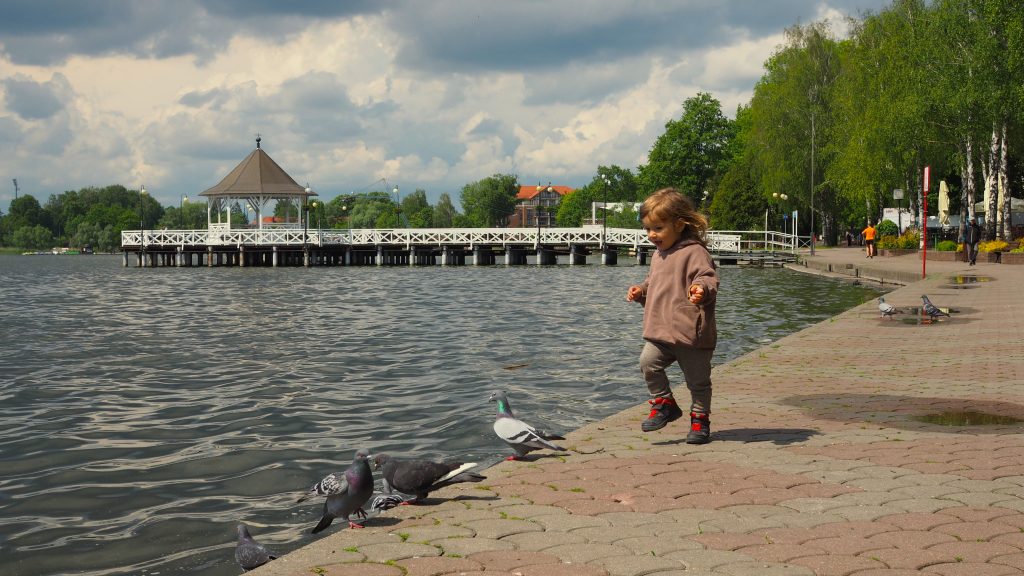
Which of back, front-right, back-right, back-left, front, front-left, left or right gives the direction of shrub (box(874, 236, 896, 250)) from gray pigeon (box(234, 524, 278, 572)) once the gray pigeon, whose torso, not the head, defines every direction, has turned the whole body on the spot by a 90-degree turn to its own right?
front-right

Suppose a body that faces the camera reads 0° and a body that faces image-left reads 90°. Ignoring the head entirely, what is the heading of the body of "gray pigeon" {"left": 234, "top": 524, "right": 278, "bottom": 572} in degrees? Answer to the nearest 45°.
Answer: approximately 90°

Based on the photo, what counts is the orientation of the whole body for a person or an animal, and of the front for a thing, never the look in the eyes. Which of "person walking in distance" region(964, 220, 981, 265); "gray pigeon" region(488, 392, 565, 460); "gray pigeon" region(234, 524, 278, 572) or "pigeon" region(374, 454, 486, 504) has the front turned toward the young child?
the person walking in distance

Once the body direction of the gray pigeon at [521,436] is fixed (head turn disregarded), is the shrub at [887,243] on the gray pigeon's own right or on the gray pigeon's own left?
on the gray pigeon's own right

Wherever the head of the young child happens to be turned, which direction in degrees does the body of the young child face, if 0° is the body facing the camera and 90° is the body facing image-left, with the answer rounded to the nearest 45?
approximately 45°

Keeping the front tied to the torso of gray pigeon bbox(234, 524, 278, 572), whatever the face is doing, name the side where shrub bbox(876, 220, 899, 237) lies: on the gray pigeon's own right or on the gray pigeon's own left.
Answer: on the gray pigeon's own right

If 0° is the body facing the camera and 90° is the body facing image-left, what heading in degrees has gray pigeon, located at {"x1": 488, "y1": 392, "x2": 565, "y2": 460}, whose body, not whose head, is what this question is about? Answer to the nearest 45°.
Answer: approximately 90°

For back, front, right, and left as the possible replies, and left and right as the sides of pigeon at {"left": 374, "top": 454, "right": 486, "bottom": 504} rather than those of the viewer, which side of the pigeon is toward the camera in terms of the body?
left

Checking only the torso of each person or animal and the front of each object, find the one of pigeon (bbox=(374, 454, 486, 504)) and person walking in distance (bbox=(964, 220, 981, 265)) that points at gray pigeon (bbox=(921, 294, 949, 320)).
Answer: the person walking in distance
